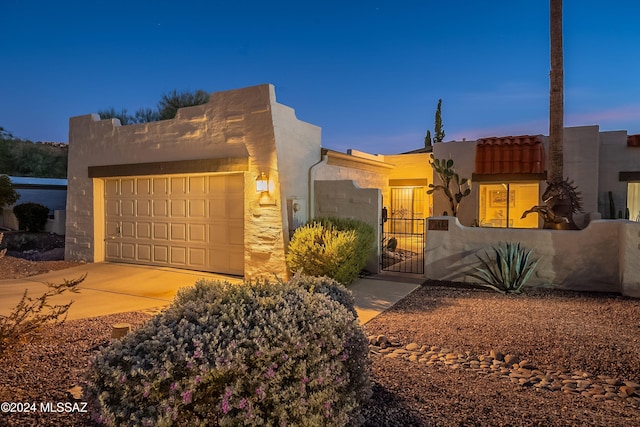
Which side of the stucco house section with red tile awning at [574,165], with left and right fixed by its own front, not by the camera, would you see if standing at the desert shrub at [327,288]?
front

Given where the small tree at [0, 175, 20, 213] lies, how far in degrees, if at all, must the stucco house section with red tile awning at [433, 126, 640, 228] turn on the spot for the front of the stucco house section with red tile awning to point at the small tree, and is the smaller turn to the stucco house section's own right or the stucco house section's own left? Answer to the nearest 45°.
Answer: approximately 90° to the stucco house section's own right

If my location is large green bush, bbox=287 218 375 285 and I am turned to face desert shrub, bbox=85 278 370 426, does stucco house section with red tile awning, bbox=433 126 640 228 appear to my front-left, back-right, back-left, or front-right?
back-left

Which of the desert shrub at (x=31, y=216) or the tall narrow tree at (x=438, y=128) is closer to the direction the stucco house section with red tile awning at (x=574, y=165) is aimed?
the desert shrub

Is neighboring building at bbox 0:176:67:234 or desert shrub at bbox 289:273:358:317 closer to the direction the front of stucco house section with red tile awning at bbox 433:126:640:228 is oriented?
the desert shrub

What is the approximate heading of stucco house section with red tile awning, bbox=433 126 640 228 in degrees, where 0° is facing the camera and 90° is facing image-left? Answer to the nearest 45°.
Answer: approximately 0°

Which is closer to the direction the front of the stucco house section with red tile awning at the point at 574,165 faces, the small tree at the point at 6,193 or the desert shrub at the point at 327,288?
the desert shrub

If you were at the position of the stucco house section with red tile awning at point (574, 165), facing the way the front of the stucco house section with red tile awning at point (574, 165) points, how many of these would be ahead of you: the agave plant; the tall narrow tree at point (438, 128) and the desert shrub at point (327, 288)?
2

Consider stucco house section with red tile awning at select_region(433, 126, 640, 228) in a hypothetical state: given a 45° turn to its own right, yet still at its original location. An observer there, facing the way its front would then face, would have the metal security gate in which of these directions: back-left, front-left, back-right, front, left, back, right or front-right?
front

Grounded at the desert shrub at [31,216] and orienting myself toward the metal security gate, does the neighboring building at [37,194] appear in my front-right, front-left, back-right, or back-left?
back-left

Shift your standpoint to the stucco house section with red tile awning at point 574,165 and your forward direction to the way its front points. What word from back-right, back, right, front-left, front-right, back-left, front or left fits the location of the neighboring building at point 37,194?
right

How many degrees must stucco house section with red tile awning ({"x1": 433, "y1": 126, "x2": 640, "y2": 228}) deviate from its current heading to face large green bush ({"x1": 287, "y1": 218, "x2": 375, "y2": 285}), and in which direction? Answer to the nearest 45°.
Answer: approximately 45° to its right
